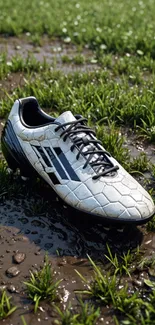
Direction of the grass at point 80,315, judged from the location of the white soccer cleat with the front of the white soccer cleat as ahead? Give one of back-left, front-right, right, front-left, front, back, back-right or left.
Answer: front-right

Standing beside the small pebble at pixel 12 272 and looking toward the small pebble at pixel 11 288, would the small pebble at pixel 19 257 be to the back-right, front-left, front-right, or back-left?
back-left

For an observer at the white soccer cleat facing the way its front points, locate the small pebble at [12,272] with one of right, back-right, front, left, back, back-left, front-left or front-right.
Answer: right

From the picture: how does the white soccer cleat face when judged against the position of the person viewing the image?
facing the viewer and to the right of the viewer

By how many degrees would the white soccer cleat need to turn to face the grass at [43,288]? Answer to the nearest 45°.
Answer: approximately 45° to its right

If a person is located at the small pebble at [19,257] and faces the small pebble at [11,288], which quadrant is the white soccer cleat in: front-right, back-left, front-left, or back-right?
back-left

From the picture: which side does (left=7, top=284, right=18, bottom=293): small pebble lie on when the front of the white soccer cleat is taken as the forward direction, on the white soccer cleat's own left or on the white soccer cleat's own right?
on the white soccer cleat's own right

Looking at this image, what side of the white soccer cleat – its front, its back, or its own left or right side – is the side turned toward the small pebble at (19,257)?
right

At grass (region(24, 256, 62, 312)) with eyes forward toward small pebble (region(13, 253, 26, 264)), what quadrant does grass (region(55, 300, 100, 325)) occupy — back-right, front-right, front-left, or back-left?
back-right

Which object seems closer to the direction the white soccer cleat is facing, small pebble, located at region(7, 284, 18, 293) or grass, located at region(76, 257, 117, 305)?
the grass
